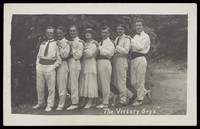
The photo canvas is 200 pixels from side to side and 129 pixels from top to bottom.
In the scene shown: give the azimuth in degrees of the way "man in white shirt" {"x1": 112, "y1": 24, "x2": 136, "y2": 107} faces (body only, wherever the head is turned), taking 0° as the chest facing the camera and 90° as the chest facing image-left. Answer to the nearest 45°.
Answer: approximately 45°

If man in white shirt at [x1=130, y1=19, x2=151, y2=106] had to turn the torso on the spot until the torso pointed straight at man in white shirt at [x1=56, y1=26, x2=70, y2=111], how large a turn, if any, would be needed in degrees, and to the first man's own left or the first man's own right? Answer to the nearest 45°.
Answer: approximately 45° to the first man's own right

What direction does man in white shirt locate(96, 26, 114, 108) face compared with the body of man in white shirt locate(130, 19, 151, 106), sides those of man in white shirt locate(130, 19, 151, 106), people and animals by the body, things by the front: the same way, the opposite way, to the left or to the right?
the same way

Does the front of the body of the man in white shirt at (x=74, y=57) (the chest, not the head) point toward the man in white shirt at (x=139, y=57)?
no

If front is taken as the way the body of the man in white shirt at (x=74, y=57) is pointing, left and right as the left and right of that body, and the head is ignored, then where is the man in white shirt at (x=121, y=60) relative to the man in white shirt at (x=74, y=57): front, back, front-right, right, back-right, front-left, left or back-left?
back-left

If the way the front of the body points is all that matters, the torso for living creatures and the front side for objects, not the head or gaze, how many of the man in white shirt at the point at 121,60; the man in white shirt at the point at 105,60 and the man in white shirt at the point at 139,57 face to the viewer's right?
0

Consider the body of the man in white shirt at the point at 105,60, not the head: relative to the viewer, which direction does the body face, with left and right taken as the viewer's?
facing the viewer and to the left of the viewer

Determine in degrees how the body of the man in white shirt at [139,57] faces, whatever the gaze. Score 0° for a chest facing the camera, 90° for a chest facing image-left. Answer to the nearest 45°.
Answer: approximately 45°

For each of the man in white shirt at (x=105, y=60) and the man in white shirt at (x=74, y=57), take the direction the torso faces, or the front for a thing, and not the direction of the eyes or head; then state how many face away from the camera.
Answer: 0

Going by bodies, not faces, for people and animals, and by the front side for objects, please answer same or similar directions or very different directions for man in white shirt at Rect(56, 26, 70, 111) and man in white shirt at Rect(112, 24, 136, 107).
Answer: same or similar directions

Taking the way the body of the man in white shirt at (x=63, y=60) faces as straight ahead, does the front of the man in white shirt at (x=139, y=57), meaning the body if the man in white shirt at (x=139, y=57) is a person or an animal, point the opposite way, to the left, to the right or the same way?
the same way

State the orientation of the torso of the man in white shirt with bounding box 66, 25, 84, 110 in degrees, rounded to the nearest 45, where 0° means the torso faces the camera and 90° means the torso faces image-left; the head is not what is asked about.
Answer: approximately 45°

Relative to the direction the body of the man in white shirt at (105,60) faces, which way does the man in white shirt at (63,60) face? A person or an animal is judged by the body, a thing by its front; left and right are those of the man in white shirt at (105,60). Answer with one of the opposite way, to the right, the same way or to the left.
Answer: the same way

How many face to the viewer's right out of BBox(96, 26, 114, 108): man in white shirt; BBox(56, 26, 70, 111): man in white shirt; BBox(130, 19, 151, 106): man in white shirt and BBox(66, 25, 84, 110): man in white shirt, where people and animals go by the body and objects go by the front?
0
